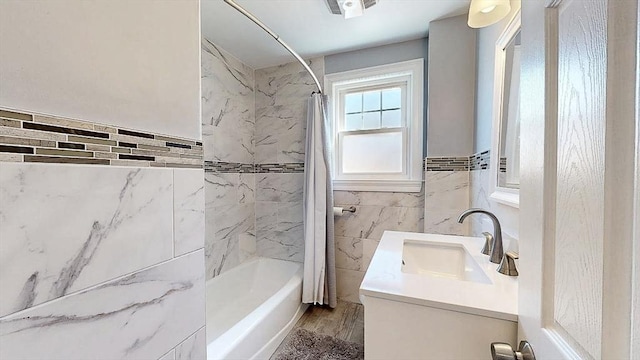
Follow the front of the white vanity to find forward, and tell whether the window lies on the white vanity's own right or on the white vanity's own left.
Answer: on the white vanity's own right

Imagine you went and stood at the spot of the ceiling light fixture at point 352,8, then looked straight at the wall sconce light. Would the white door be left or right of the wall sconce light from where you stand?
right

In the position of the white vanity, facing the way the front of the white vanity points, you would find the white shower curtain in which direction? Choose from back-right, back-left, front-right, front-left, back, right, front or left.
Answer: front-right

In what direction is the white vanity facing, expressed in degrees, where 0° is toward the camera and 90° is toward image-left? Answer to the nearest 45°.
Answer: approximately 90°

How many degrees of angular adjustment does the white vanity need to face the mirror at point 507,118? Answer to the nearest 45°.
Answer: approximately 135° to its right

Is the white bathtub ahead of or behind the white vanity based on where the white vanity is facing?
ahead
